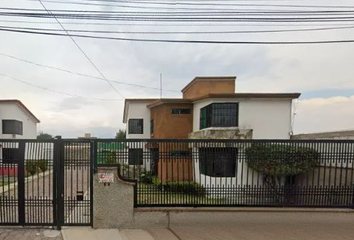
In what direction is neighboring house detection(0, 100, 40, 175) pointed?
toward the camera

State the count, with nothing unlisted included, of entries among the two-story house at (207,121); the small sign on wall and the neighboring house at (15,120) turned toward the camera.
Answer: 3

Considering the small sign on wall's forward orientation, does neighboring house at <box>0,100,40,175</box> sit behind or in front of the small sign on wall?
behind

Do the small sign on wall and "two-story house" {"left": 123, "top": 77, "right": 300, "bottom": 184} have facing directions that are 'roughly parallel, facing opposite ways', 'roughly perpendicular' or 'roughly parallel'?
roughly parallel

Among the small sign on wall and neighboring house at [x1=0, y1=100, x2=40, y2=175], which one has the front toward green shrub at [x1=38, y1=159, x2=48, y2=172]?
the neighboring house

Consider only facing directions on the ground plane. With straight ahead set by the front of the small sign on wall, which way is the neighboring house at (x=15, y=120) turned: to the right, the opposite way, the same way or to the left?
the same way

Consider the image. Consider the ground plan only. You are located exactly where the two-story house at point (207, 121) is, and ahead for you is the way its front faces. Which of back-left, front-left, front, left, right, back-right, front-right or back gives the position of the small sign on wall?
front

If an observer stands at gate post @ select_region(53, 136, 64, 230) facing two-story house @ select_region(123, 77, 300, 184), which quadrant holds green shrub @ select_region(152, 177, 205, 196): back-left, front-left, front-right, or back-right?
front-right

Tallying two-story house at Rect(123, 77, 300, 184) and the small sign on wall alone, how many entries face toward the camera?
2

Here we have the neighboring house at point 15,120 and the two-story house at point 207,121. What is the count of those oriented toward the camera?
2

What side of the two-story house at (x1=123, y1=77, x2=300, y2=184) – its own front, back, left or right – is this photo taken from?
front

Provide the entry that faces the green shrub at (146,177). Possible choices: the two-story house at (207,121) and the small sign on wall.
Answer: the two-story house
